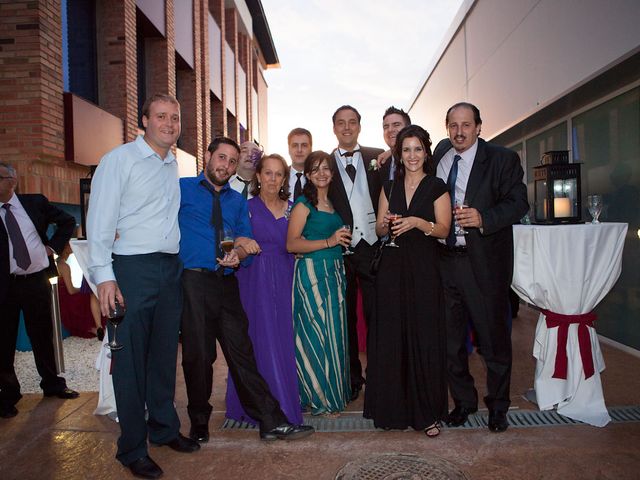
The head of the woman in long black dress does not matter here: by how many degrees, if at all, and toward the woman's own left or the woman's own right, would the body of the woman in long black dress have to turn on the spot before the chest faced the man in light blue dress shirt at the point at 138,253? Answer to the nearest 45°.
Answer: approximately 45° to the woman's own right

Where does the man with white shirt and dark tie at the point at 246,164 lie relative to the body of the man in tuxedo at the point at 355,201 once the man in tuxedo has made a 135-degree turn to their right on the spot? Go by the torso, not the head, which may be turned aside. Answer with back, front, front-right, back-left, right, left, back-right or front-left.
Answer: front

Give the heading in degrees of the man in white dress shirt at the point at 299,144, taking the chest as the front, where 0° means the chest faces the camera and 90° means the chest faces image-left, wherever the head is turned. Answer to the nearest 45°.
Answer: approximately 0°

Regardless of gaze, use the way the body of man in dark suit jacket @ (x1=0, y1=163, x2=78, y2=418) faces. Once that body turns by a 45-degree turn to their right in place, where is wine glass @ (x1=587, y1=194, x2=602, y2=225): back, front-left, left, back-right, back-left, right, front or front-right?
left

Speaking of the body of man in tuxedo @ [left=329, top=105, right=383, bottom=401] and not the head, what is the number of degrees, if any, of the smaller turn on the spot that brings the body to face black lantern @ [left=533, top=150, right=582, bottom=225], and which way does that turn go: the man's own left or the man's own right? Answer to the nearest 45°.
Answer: approximately 90° to the man's own left

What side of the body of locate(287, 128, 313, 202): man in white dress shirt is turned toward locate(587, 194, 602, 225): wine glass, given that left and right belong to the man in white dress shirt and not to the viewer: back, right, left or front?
left

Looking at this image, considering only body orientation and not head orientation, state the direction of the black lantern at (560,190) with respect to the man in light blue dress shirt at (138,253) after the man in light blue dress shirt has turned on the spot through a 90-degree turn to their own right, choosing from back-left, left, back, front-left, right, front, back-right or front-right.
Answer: back-left

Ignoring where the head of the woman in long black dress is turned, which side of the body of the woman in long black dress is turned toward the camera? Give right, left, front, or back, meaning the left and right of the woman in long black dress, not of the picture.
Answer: front

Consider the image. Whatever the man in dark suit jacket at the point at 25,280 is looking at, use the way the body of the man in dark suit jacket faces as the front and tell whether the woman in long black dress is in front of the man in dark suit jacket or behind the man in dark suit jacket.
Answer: in front
